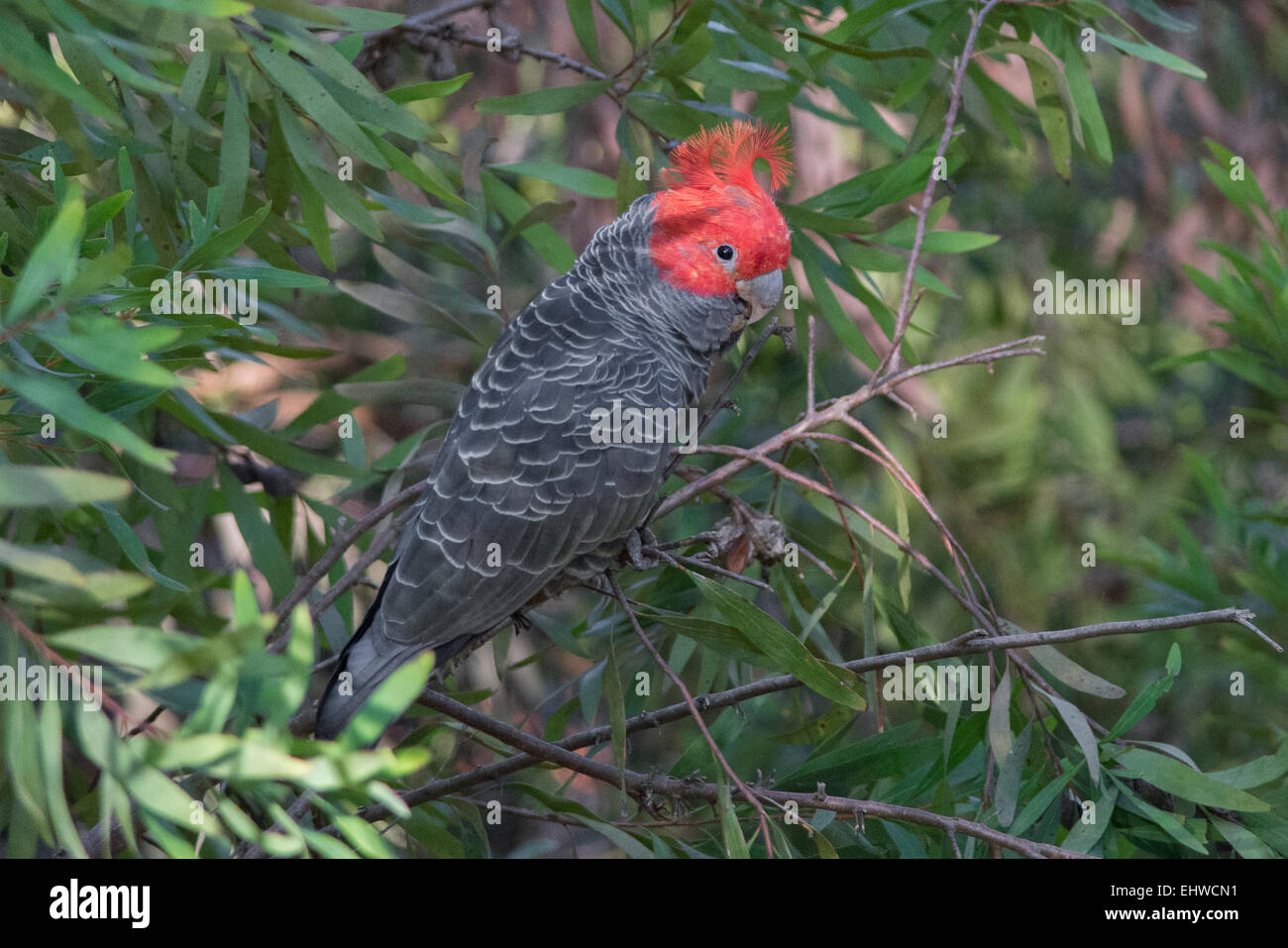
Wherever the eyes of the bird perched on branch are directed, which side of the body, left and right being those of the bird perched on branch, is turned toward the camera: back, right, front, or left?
right

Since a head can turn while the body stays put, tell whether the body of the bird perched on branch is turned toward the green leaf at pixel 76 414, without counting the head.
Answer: no
